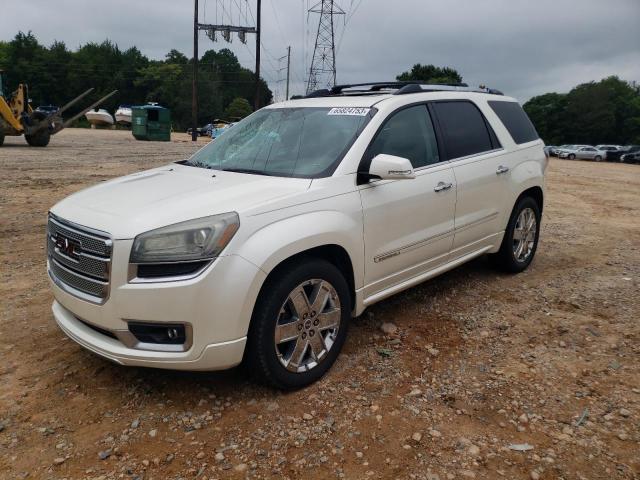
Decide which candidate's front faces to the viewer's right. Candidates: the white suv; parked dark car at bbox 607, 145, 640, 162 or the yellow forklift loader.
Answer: the yellow forklift loader

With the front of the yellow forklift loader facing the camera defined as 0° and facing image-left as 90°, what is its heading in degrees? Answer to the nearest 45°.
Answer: approximately 270°

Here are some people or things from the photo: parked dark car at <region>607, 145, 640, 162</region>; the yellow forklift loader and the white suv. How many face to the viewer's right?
1

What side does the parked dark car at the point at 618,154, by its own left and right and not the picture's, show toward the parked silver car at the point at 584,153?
front

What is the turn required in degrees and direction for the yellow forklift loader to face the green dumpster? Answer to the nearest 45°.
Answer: approximately 45° to its left

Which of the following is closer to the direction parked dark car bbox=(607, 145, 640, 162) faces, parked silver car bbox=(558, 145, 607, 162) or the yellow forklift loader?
the parked silver car

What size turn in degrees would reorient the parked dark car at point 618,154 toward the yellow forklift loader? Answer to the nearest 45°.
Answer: approximately 45° to its left

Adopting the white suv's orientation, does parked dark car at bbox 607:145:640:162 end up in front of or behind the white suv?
behind

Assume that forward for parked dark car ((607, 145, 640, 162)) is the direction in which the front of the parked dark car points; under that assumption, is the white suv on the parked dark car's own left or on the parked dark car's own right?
on the parked dark car's own left

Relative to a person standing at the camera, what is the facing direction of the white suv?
facing the viewer and to the left of the viewer

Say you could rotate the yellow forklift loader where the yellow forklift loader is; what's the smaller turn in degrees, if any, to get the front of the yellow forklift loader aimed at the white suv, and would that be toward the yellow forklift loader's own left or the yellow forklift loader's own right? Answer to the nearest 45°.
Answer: approximately 90° to the yellow forklift loader's own right

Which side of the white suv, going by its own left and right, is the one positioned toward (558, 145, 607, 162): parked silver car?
back

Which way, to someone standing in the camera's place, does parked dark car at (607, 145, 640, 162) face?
facing to the left of the viewer

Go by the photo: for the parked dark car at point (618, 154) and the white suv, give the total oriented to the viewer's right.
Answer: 0

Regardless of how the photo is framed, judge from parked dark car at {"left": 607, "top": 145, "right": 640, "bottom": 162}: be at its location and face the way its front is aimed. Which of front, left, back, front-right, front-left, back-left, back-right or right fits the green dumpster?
front-left
